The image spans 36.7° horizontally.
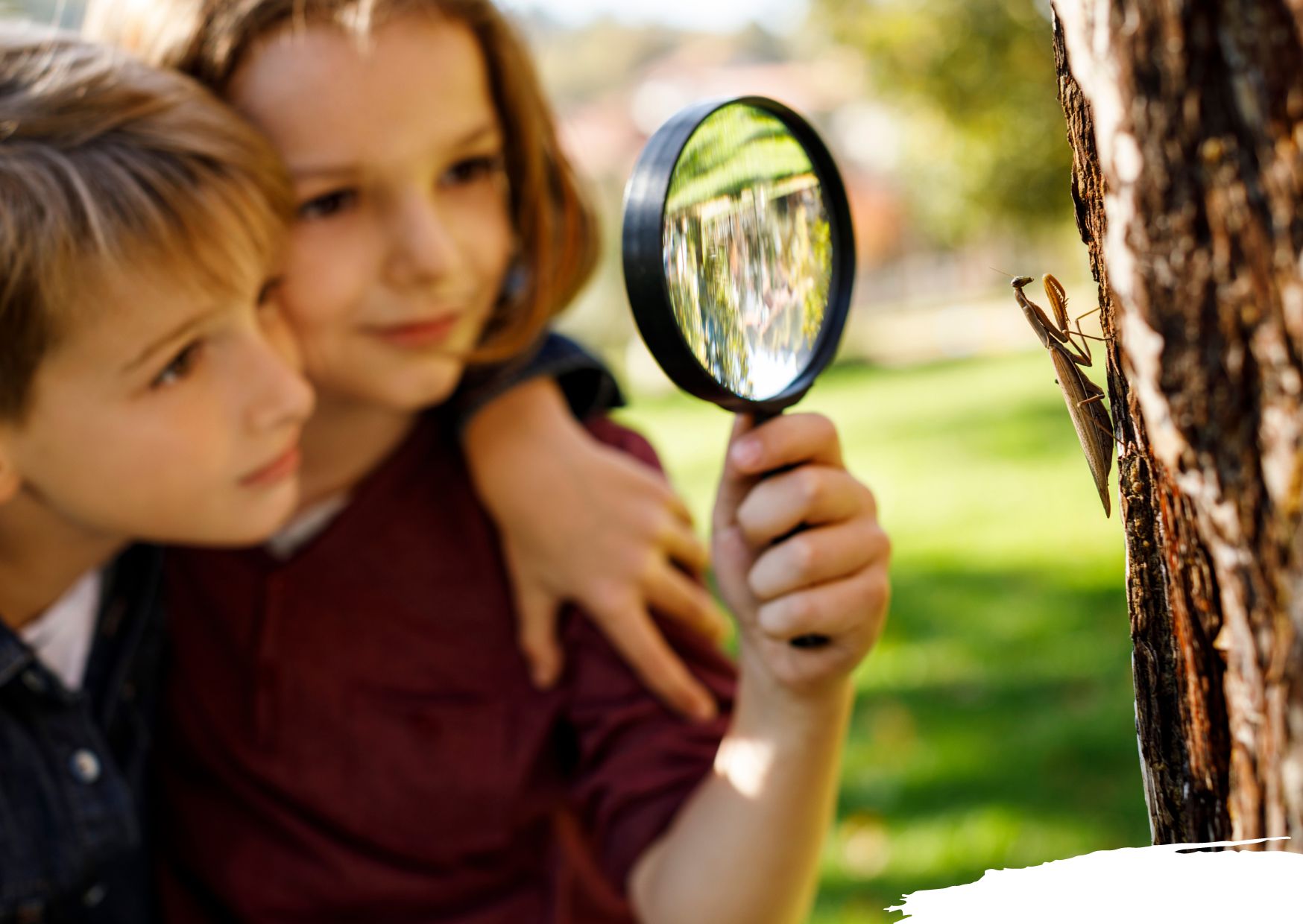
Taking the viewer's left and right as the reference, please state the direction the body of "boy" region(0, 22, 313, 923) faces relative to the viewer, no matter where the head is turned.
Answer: facing the viewer and to the right of the viewer

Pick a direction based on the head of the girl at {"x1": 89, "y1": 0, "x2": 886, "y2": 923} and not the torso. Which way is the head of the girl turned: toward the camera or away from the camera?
toward the camera
